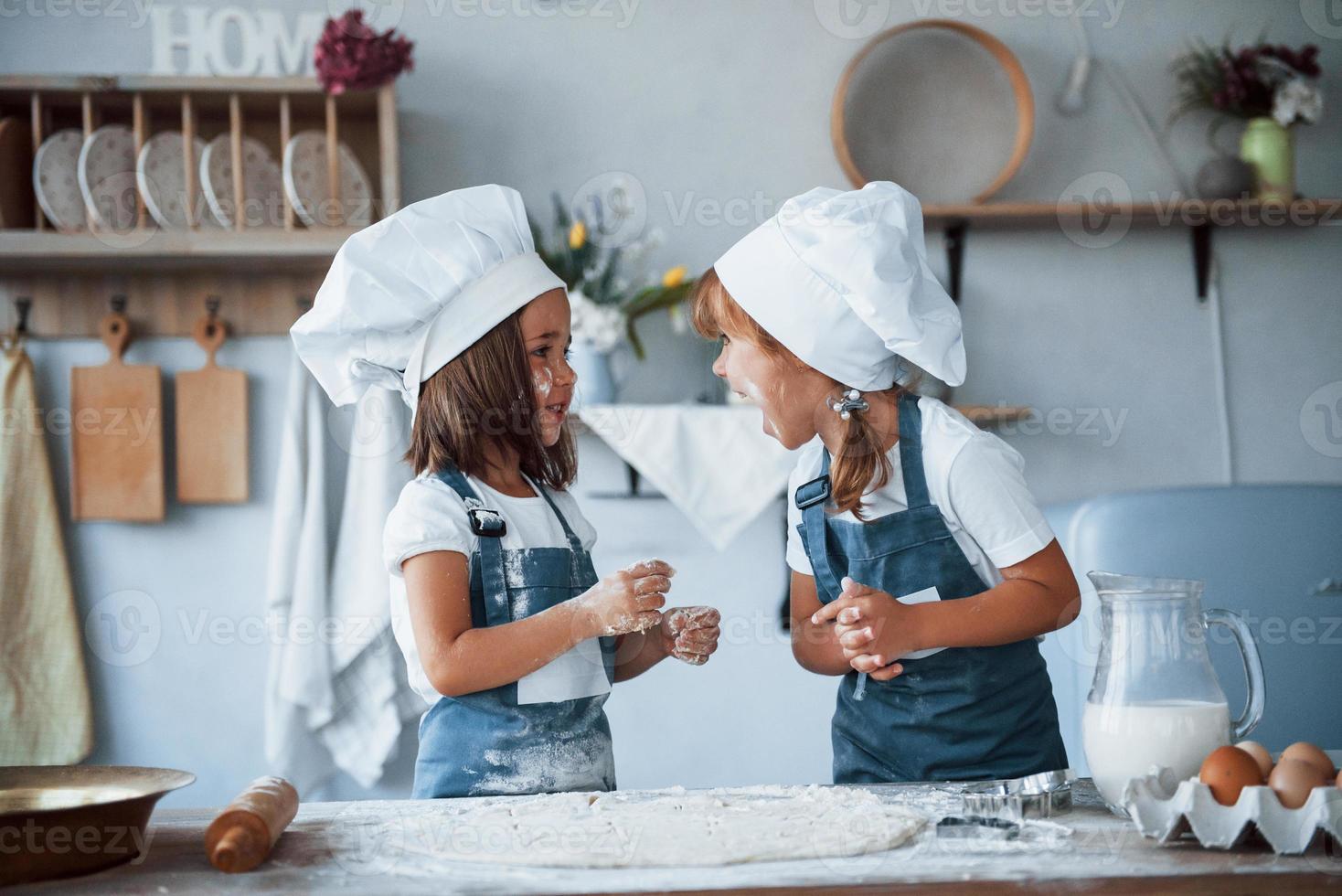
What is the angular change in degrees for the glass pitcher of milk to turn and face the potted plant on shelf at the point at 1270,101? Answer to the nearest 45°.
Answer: approximately 90° to its right

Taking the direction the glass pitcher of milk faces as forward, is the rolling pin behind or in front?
in front

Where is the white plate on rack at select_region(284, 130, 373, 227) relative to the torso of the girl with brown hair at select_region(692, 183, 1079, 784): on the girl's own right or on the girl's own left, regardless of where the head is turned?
on the girl's own right

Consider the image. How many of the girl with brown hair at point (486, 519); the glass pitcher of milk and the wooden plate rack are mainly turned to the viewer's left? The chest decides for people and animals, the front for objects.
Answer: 1

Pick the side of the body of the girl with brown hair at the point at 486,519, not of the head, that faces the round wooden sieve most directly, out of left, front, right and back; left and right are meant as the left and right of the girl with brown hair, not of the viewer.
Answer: left

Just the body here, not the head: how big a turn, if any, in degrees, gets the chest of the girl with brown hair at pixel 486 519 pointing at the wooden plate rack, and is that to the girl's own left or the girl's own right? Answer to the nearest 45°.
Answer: approximately 180°

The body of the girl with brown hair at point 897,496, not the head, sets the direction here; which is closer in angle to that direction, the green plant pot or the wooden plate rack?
the wooden plate rack

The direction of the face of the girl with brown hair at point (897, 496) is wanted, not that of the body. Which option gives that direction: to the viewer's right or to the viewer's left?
to the viewer's left

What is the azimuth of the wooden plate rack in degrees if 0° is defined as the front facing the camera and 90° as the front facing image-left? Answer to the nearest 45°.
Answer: approximately 0°

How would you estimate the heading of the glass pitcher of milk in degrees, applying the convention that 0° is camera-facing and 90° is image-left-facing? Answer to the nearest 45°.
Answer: approximately 90°

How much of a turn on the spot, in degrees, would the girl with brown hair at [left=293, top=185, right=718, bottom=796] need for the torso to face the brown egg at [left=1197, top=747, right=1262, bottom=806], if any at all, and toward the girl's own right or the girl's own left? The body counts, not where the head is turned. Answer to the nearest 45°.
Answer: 0° — they already face it

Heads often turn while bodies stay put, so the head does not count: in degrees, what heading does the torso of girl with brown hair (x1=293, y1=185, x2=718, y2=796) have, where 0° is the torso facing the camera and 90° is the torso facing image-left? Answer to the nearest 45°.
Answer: approximately 315°
